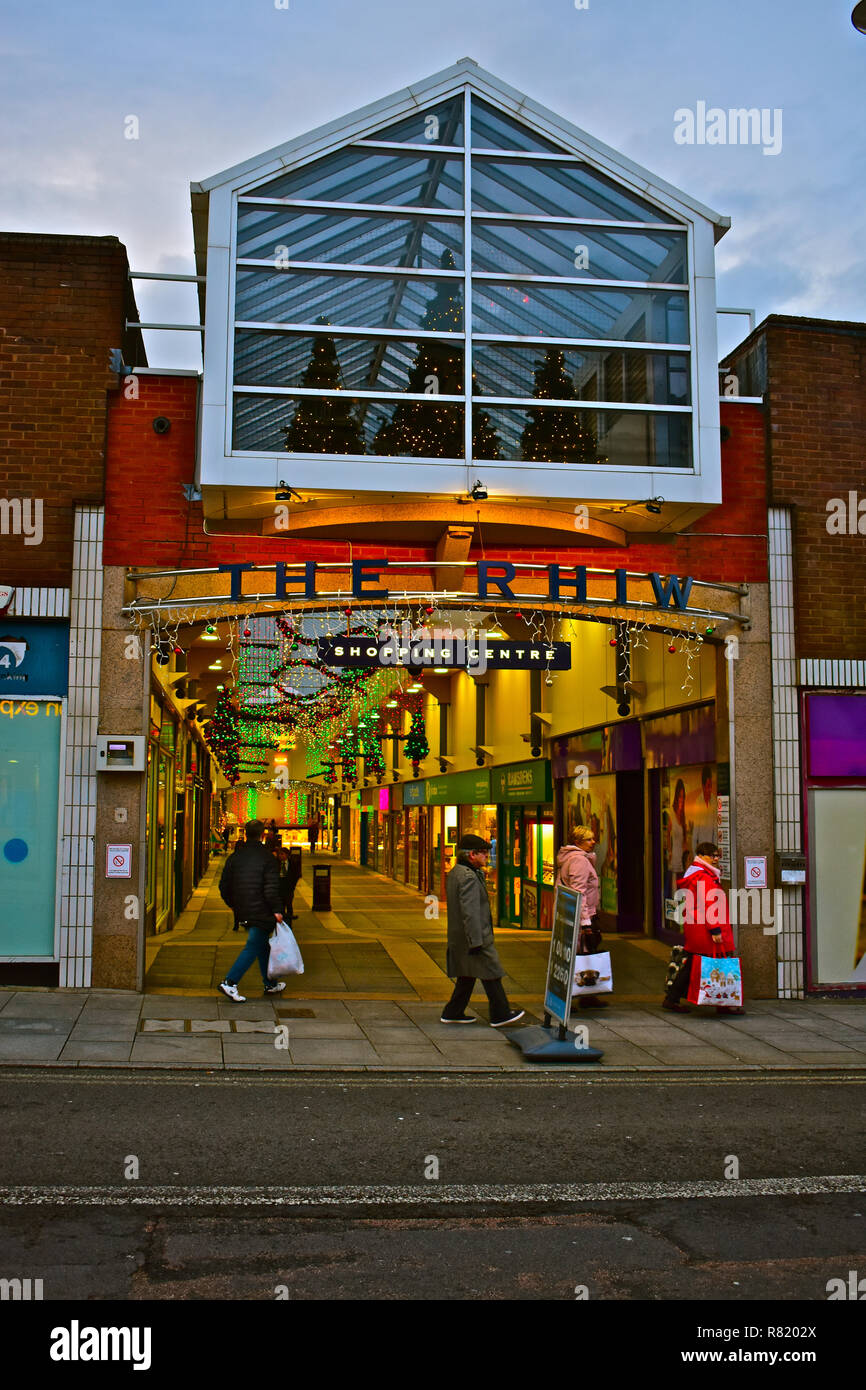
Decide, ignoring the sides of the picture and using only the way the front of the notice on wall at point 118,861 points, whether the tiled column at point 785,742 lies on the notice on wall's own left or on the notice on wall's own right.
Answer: on the notice on wall's own left

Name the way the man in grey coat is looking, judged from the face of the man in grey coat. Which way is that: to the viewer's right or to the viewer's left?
to the viewer's right

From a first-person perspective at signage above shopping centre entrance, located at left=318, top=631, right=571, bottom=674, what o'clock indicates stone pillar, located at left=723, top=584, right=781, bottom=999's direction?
The stone pillar is roughly at 8 o'clock from the signage above shopping centre entrance.

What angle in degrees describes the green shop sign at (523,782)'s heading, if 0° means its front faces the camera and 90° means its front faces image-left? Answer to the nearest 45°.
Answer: approximately 45°

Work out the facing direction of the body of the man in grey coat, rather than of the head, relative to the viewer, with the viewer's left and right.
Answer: facing to the right of the viewer

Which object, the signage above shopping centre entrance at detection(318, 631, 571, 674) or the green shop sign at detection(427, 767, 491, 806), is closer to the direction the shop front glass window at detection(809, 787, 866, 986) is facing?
the signage above shopping centre entrance

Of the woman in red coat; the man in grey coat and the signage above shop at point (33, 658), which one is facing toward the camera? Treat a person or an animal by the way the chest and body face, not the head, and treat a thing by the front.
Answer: the signage above shop

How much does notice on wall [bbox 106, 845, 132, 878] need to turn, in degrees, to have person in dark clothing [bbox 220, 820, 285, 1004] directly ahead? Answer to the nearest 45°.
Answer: approximately 45° to its left

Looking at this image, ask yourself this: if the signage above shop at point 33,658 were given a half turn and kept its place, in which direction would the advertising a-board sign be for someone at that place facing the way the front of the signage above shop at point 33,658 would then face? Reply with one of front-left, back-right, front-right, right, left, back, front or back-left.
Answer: back-right

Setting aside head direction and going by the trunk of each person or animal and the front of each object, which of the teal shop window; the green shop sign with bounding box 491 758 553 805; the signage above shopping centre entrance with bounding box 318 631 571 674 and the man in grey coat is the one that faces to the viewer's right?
the man in grey coat

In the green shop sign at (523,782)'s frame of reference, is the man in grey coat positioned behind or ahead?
ahead

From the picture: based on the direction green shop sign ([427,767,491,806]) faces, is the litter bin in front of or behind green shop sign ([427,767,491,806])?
in front

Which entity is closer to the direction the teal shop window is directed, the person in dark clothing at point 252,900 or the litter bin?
the person in dark clothing
